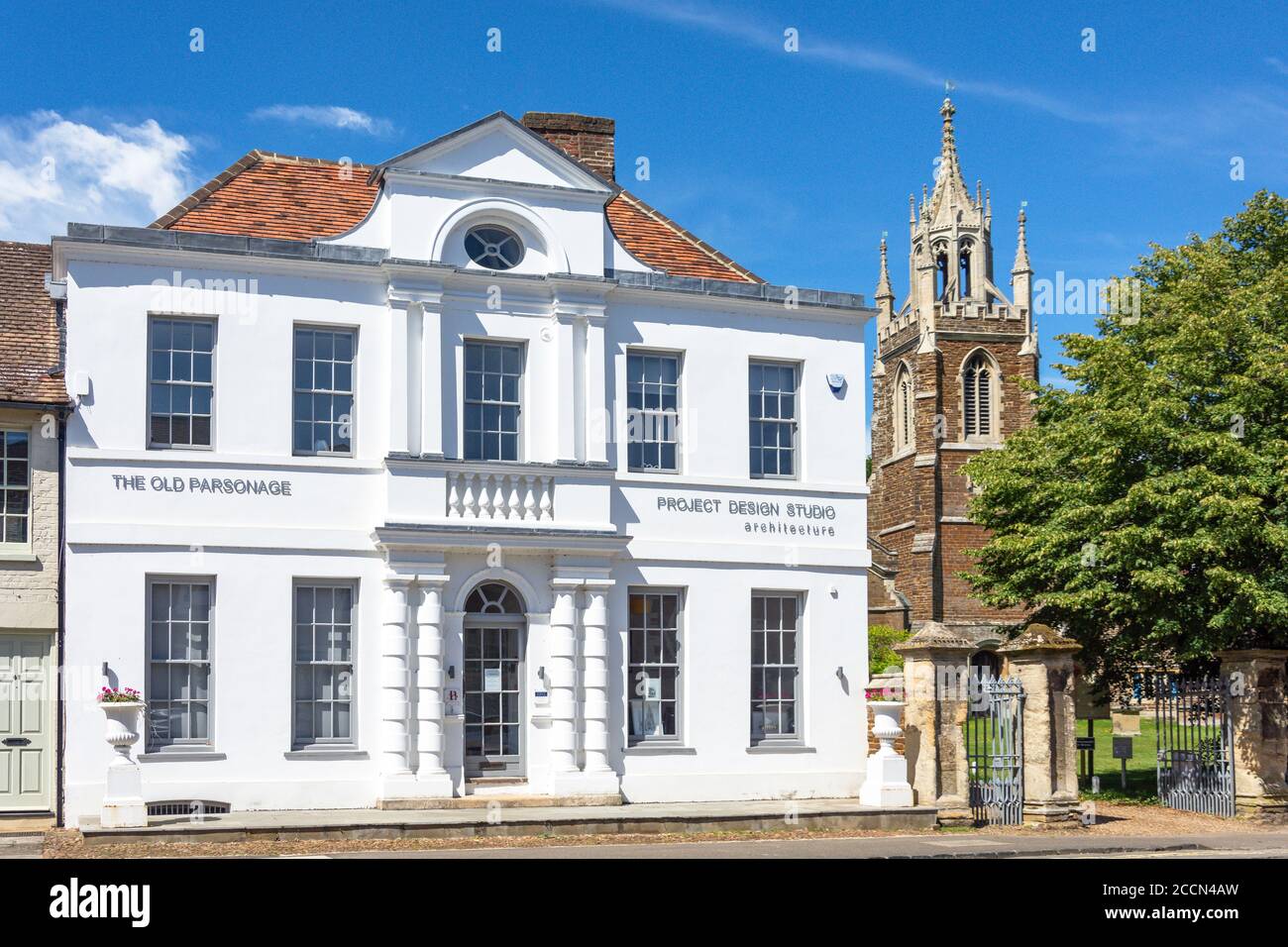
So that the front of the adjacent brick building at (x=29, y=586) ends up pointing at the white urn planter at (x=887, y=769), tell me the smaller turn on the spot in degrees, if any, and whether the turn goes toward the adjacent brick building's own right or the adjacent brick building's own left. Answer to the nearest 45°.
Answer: approximately 90° to the adjacent brick building's own left

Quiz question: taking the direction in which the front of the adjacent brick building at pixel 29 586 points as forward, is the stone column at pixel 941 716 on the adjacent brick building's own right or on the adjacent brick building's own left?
on the adjacent brick building's own left

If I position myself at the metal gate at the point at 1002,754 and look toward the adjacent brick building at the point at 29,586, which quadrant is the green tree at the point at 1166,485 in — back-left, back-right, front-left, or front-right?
back-right

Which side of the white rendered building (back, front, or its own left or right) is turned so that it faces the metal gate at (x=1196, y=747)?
left

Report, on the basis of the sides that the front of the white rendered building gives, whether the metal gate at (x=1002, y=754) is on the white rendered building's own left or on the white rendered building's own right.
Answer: on the white rendered building's own left

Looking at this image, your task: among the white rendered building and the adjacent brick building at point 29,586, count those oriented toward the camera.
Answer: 2

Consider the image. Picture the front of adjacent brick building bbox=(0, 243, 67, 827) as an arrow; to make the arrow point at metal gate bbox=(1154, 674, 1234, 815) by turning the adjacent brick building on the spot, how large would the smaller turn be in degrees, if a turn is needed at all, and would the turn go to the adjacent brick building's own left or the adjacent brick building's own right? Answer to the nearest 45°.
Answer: approximately 90° to the adjacent brick building's own left

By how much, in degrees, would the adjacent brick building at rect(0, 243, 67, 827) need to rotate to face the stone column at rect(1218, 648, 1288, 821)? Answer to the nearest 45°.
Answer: approximately 90° to its left

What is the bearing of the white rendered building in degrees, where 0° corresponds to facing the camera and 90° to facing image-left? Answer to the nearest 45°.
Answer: approximately 0°
